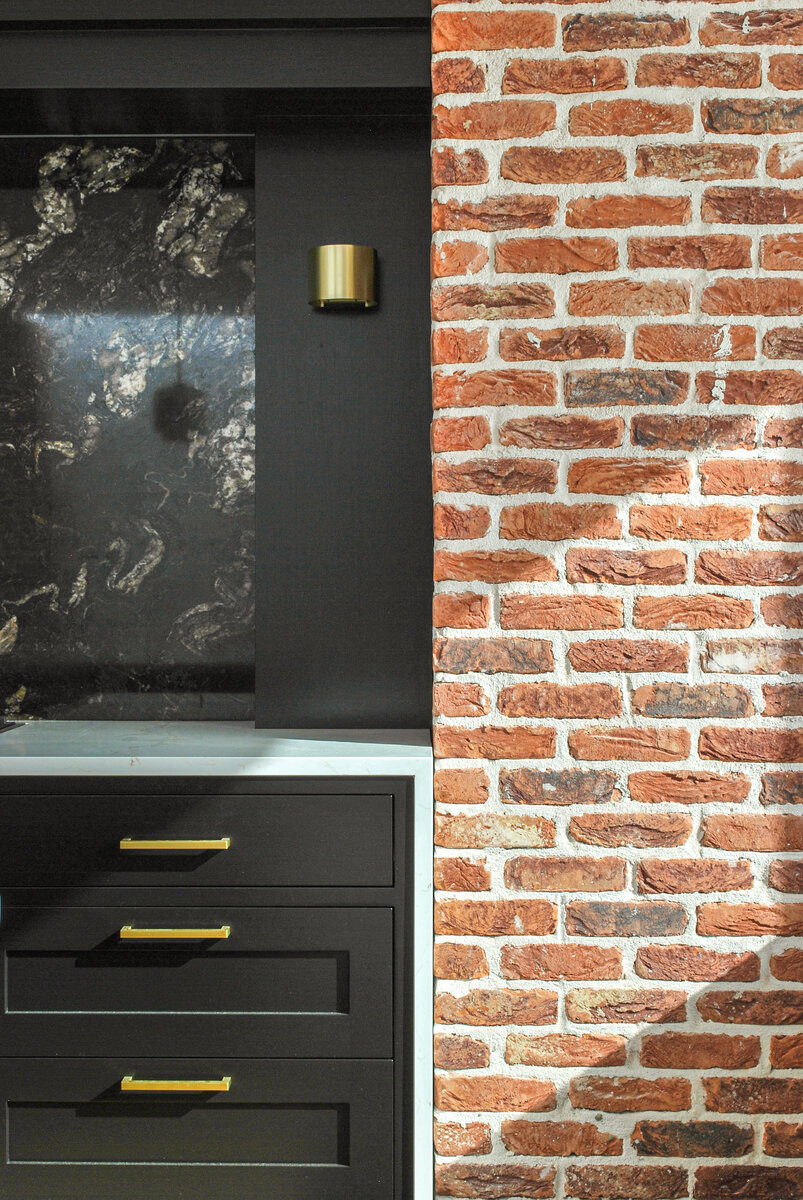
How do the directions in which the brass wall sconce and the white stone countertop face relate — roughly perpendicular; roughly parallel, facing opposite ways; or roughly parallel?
roughly parallel

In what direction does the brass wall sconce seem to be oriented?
toward the camera

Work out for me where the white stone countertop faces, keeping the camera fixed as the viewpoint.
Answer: facing the viewer

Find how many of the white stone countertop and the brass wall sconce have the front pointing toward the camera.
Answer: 2
